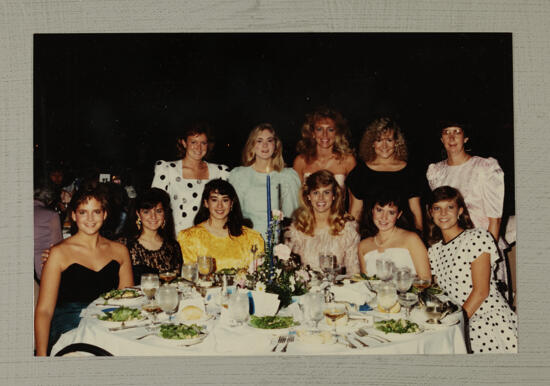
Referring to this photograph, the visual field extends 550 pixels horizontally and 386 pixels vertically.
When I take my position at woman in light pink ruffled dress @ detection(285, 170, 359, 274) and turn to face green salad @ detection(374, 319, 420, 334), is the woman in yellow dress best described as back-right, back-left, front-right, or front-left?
back-right

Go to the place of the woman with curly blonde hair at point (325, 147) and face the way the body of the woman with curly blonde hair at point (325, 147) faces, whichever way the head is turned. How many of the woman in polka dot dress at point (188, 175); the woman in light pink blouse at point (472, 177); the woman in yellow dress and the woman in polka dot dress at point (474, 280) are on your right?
2

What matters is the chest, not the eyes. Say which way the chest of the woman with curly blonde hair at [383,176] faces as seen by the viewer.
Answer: toward the camera

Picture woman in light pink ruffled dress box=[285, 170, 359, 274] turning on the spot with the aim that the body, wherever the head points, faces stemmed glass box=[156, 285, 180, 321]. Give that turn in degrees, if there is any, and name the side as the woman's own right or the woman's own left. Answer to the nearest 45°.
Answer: approximately 45° to the woman's own right

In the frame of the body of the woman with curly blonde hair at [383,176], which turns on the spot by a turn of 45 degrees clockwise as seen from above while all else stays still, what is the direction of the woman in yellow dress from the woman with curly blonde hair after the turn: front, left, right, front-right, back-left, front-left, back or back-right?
front-right

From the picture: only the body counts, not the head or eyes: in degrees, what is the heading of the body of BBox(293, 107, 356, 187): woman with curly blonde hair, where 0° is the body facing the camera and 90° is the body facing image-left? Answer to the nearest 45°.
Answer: approximately 0°

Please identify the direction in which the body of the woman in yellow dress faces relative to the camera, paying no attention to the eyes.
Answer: toward the camera

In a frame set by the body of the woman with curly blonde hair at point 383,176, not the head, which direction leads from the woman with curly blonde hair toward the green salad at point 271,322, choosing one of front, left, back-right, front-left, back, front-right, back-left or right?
front-right

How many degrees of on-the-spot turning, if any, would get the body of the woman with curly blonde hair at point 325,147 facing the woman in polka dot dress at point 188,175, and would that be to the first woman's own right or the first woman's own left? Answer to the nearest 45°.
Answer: approximately 90° to the first woman's own right

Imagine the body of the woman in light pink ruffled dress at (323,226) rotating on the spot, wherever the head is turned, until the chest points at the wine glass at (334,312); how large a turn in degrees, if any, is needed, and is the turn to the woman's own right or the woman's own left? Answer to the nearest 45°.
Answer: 0° — they already face it
